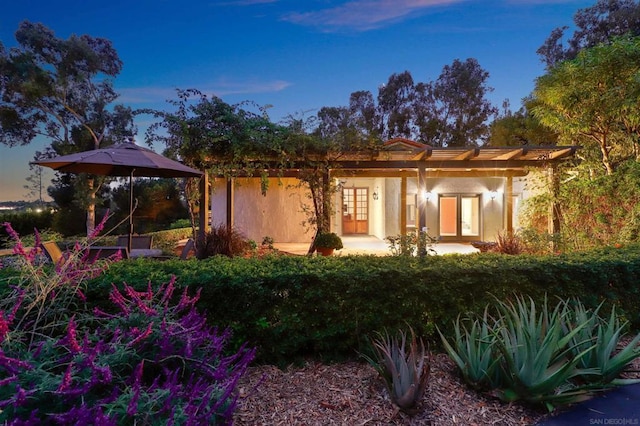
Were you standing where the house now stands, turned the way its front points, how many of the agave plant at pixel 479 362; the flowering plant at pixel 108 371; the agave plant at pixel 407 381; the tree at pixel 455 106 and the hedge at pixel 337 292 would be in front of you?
4

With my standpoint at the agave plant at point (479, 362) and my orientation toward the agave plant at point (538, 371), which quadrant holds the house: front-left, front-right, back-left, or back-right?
back-left

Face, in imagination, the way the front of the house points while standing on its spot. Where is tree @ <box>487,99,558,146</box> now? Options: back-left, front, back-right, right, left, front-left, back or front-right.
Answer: back-left

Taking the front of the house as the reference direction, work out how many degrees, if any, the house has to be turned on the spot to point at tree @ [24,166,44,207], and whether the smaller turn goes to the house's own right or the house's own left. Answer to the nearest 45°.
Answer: approximately 90° to the house's own right

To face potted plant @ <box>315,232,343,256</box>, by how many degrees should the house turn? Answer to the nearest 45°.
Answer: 0° — it already faces it

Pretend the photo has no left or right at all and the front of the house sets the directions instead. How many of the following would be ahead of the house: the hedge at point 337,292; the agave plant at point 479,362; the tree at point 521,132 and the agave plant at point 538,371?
3

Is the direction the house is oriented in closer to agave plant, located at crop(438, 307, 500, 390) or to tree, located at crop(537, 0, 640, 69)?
the agave plant

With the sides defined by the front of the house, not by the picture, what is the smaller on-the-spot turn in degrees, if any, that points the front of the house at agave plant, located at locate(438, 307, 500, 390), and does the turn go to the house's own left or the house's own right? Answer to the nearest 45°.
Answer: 0° — it already faces it

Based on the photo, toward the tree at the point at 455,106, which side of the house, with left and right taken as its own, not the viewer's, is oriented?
back

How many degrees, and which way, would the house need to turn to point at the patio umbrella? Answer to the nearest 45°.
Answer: approximately 45° to its right

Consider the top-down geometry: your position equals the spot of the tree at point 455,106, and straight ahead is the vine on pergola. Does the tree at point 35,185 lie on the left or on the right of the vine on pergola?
right

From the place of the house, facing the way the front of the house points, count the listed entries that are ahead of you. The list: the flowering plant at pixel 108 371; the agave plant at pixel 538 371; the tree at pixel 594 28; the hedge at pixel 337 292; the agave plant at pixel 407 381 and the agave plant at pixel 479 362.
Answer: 5

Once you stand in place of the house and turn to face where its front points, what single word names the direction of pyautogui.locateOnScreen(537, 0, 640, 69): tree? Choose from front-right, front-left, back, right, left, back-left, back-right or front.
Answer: back-left

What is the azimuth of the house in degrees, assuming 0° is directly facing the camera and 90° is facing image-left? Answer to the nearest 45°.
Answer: approximately 0°

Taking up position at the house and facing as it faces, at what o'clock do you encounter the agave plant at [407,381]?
The agave plant is roughly at 12 o'clock from the house.
